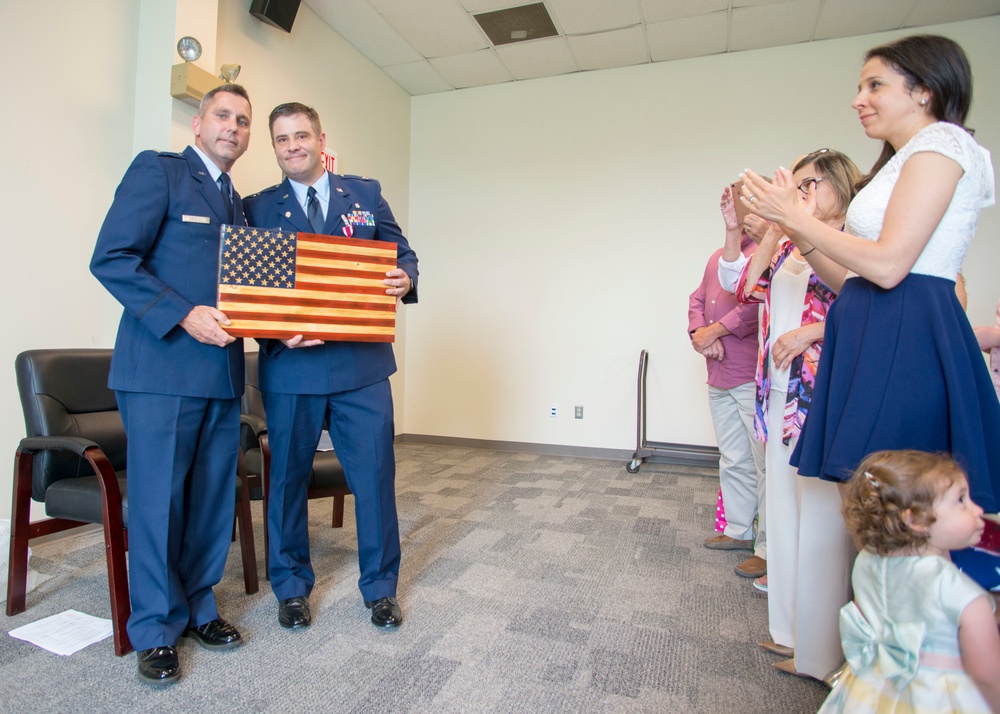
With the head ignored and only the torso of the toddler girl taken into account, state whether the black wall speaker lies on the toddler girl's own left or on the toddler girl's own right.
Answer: on the toddler girl's own left

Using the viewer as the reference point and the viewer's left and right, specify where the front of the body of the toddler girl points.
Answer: facing away from the viewer and to the right of the viewer

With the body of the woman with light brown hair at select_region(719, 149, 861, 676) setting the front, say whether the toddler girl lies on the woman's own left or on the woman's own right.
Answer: on the woman's own left

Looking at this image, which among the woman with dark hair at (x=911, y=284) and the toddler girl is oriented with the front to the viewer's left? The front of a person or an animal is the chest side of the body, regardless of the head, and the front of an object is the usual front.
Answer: the woman with dark hair

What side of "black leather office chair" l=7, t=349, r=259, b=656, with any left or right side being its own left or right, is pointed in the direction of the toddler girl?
front

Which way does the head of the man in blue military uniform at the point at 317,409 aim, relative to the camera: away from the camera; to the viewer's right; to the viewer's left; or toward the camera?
toward the camera

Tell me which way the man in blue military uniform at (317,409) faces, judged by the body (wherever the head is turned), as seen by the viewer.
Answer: toward the camera

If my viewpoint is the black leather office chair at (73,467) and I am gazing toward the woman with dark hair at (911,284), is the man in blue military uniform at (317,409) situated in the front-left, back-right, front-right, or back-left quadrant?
front-left

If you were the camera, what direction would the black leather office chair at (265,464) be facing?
facing the viewer and to the right of the viewer

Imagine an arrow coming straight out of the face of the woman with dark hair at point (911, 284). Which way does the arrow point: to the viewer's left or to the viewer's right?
to the viewer's left

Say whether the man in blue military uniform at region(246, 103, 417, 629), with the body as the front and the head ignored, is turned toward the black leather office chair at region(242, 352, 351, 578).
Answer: no

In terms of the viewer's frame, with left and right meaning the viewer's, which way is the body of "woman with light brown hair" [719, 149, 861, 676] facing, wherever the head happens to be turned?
facing the viewer and to the left of the viewer

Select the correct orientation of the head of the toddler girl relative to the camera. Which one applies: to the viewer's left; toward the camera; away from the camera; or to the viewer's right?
to the viewer's right

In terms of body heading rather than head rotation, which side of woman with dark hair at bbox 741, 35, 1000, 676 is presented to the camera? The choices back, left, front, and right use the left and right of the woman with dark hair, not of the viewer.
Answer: left

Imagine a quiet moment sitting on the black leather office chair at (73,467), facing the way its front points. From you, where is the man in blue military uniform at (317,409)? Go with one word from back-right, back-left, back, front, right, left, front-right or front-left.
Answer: front

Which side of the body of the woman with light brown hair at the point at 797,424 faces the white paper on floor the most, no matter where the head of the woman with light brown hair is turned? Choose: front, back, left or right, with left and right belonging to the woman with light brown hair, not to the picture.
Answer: front

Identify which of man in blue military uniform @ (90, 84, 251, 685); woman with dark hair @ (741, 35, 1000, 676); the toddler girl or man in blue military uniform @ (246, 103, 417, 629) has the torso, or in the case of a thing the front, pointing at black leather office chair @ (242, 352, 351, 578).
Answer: the woman with dark hair
